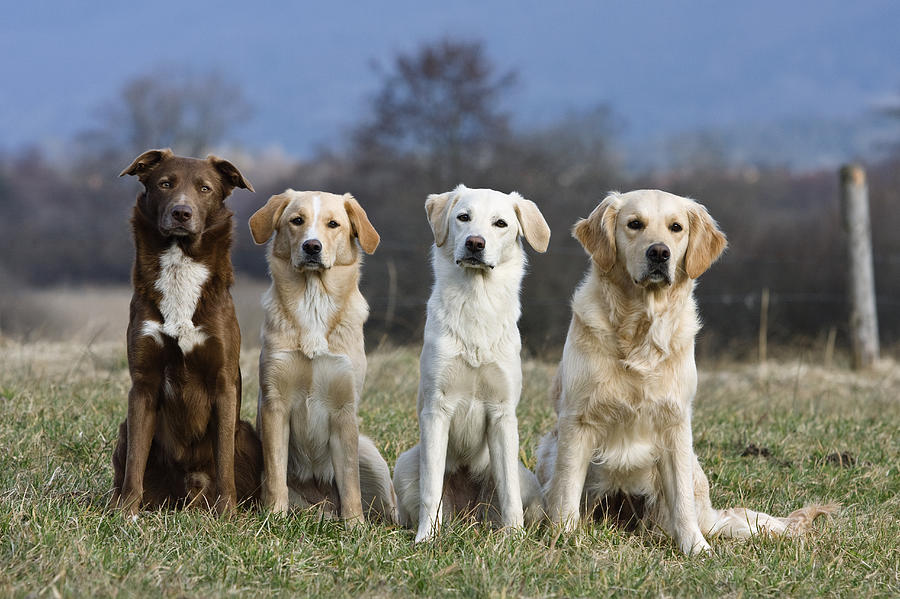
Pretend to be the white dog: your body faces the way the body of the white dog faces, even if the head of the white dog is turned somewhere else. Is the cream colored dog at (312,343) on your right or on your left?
on your right

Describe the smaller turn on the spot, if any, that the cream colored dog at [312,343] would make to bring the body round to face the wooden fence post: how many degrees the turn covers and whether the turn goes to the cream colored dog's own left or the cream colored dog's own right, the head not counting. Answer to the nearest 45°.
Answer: approximately 135° to the cream colored dog's own left

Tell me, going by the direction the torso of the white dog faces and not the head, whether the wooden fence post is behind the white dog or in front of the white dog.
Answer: behind

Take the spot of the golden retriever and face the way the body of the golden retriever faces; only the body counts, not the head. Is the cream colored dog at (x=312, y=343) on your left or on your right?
on your right

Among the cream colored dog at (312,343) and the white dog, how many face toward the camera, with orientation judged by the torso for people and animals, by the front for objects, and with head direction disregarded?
2

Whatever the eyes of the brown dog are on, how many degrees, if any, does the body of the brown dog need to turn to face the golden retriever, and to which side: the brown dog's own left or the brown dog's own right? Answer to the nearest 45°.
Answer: approximately 90° to the brown dog's own left

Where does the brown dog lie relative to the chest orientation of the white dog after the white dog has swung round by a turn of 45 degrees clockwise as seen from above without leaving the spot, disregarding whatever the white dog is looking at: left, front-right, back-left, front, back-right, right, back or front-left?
front-right

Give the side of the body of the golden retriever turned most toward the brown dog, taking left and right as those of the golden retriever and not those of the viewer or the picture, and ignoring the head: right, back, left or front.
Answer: right
